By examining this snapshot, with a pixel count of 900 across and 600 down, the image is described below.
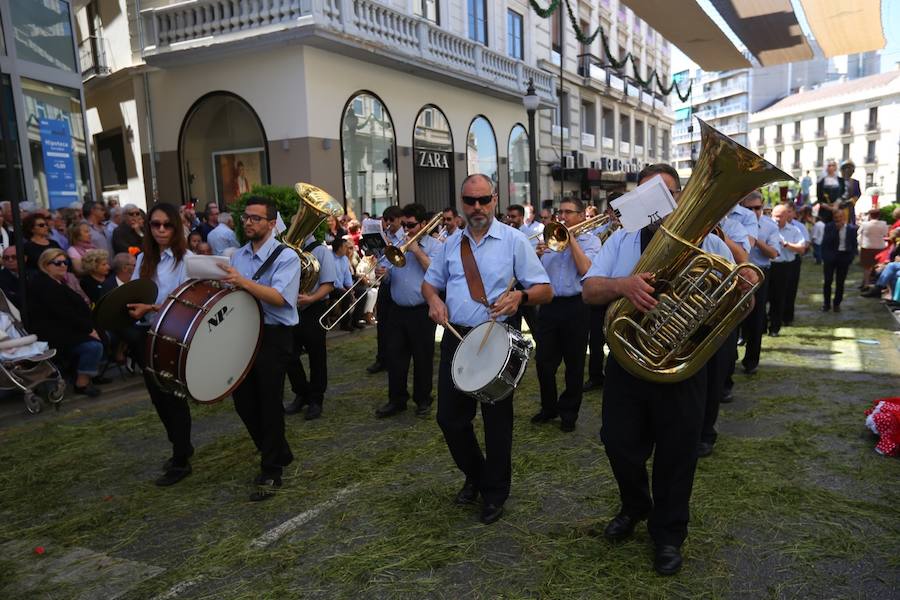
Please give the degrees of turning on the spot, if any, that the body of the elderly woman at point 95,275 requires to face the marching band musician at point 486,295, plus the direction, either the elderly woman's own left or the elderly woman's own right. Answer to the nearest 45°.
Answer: approximately 45° to the elderly woman's own right

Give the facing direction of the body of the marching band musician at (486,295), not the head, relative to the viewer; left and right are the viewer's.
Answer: facing the viewer

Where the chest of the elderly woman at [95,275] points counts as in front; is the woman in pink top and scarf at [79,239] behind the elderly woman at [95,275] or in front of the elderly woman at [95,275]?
behind

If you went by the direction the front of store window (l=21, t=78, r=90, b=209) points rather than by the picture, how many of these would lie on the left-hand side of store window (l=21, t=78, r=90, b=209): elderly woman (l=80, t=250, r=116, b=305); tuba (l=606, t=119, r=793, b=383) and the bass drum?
0

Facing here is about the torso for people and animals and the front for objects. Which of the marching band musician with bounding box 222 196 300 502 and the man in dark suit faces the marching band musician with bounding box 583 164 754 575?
the man in dark suit

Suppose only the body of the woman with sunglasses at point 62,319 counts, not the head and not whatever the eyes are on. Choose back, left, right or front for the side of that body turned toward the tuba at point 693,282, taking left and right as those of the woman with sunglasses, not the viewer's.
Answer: front

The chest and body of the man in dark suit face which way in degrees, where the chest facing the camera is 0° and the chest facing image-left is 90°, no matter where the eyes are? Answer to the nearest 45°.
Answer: approximately 0°

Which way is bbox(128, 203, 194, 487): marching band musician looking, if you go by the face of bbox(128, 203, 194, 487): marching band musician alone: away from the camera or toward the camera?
toward the camera

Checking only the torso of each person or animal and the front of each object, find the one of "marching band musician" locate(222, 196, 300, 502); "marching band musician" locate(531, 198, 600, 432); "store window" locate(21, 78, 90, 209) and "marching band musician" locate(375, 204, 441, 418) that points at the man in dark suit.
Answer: the store window

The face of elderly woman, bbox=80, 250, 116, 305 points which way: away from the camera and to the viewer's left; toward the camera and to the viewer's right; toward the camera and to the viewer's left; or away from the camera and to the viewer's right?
toward the camera and to the viewer's right

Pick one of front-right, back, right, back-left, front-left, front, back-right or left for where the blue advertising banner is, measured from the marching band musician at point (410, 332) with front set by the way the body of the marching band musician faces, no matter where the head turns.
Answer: right

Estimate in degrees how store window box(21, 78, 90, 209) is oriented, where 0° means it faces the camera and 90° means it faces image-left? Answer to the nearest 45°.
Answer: approximately 315°

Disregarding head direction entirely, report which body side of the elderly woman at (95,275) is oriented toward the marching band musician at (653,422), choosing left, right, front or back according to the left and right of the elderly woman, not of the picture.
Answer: front

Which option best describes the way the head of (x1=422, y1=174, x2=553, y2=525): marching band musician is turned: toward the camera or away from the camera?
toward the camera

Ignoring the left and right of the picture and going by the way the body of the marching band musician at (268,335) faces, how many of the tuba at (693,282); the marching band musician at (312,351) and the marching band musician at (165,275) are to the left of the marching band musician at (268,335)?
1

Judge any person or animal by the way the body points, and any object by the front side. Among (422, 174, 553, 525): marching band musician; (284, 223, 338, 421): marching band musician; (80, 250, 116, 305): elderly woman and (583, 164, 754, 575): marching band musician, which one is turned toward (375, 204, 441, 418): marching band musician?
the elderly woman

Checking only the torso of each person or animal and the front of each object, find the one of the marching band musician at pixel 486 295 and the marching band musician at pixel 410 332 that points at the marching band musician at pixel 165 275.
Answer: the marching band musician at pixel 410 332

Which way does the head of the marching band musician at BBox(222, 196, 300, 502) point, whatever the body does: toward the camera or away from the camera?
toward the camera

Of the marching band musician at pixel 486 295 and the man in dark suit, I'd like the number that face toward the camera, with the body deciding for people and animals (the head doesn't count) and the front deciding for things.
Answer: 2

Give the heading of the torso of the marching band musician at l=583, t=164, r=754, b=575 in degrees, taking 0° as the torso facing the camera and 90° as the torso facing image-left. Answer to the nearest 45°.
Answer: approximately 45°

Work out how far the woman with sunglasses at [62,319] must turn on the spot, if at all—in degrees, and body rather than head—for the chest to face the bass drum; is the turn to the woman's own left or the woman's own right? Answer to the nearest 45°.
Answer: approximately 45° to the woman's own right

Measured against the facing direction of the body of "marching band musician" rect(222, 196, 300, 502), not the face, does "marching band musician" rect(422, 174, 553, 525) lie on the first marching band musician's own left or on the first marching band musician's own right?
on the first marching band musician's own left

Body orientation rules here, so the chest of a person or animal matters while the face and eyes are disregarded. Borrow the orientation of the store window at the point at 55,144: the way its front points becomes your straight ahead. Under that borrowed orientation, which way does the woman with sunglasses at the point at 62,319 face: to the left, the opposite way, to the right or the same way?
the same way

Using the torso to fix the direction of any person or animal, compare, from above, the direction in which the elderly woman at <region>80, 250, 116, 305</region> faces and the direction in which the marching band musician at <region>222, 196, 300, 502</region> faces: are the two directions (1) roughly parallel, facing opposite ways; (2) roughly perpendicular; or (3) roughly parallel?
roughly perpendicular

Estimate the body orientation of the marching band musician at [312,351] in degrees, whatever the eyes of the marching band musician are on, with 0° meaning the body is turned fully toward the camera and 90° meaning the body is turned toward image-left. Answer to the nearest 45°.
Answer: approximately 45°
